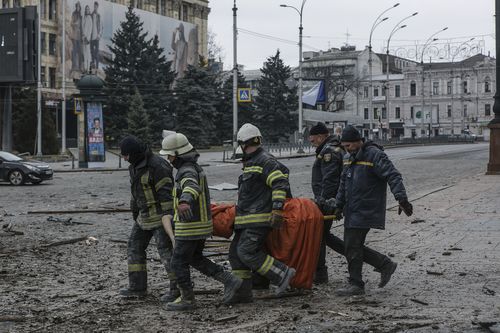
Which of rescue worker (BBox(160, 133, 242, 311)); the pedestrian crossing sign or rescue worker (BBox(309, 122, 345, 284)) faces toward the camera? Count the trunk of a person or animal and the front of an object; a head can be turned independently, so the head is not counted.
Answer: the pedestrian crossing sign

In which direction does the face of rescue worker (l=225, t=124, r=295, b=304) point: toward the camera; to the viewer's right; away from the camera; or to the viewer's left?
to the viewer's left

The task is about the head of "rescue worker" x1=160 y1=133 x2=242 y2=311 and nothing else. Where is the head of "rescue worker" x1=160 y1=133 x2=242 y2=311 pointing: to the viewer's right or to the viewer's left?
to the viewer's left

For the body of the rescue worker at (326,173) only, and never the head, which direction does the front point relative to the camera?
to the viewer's left

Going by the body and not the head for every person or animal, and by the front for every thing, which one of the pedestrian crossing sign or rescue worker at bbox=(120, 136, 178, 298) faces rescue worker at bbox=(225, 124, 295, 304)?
the pedestrian crossing sign

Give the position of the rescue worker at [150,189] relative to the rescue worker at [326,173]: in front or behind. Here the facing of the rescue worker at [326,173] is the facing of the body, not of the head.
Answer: in front

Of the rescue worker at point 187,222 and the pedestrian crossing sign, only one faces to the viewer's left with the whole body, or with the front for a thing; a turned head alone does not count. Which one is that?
the rescue worker

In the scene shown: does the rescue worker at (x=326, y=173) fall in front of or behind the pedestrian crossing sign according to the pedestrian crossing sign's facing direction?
in front

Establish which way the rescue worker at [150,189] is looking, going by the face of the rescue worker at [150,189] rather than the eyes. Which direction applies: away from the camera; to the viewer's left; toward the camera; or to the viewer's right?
to the viewer's left

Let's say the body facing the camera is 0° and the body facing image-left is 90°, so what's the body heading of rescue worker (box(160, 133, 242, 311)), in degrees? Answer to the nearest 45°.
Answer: approximately 90°

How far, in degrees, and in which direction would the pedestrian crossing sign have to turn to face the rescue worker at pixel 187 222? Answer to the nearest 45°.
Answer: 0° — it already faces them

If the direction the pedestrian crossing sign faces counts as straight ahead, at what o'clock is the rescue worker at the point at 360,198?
The rescue worker is roughly at 12 o'clock from the pedestrian crossing sign.

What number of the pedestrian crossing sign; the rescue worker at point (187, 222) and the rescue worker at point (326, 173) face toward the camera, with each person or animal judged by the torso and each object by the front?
1
